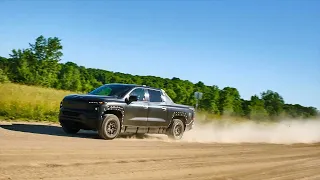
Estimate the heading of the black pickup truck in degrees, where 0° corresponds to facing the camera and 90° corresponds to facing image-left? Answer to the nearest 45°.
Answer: approximately 45°
